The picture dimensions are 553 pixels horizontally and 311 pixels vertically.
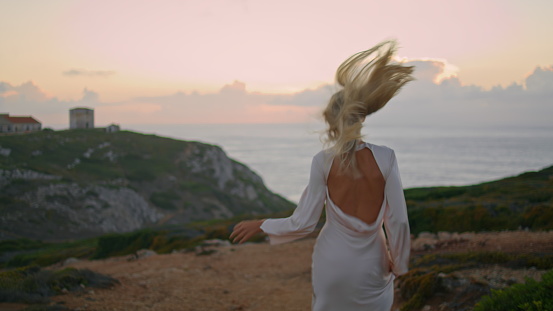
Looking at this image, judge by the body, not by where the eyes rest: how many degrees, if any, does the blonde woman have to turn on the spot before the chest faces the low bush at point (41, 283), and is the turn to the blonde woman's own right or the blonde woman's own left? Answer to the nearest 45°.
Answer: approximately 45° to the blonde woman's own left

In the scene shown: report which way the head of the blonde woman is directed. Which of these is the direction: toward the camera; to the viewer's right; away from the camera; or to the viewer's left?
away from the camera

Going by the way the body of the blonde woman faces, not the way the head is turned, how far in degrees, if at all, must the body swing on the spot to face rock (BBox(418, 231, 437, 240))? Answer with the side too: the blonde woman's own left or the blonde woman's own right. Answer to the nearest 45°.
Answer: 0° — they already face it

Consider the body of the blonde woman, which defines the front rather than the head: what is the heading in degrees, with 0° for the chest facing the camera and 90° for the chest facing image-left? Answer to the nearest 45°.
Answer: approximately 180°
